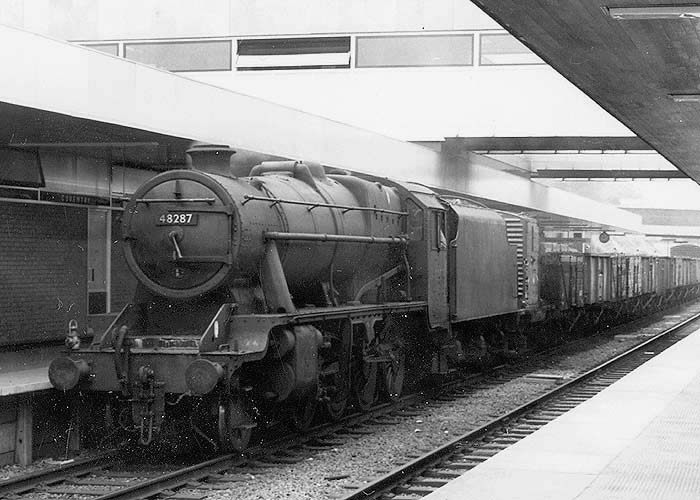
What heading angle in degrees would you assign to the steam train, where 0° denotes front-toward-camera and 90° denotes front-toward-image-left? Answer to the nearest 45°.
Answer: approximately 45°

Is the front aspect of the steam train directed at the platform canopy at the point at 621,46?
no
